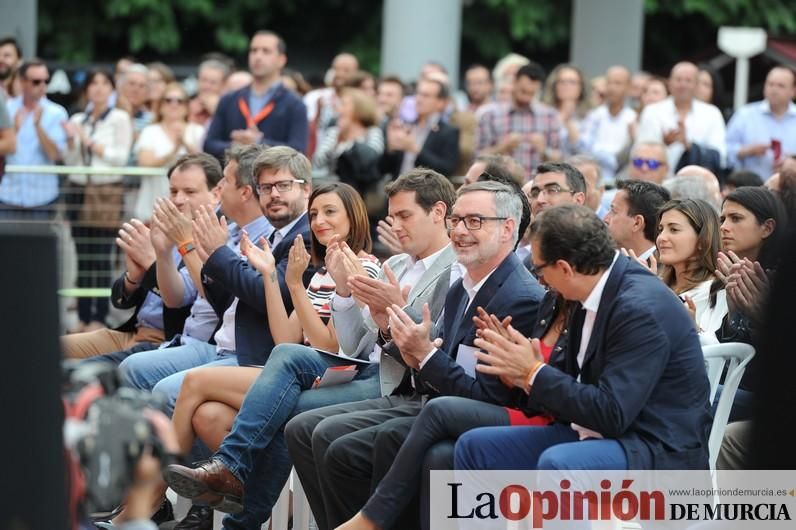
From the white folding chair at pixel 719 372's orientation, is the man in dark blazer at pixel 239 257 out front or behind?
out front

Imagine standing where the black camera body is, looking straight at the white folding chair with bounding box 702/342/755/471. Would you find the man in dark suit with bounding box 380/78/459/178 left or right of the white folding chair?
left

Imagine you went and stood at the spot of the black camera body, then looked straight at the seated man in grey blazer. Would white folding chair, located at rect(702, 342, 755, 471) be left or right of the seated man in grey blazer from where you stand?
right

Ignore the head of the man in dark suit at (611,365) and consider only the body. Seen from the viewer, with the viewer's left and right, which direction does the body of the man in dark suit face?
facing to the left of the viewer

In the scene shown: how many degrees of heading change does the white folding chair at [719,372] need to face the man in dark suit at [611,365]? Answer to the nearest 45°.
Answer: approximately 45° to its left

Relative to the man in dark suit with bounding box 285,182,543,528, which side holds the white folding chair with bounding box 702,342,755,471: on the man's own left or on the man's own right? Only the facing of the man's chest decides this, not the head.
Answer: on the man's own left

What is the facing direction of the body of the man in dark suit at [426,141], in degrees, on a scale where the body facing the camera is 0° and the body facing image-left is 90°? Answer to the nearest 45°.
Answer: approximately 45°

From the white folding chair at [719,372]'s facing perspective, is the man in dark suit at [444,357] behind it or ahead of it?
ahead

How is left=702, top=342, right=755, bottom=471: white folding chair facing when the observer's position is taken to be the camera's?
facing to the left of the viewer

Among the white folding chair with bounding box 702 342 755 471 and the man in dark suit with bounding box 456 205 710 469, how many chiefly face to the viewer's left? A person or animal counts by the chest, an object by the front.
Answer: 2

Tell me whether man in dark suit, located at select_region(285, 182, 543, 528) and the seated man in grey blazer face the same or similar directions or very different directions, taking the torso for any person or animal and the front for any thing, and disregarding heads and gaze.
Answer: same or similar directions

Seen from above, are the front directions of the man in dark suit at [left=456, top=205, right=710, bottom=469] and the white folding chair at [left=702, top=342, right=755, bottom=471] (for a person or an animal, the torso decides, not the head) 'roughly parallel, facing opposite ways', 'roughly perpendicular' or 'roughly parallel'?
roughly parallel

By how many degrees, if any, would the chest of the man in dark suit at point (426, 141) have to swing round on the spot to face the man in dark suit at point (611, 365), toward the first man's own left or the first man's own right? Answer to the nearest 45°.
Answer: approximately 45° to the first man's own left

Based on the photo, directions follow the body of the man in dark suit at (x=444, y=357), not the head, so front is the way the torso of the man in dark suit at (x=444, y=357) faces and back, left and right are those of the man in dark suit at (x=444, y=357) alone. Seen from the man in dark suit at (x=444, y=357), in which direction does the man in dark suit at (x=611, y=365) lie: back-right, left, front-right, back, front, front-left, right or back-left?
left
